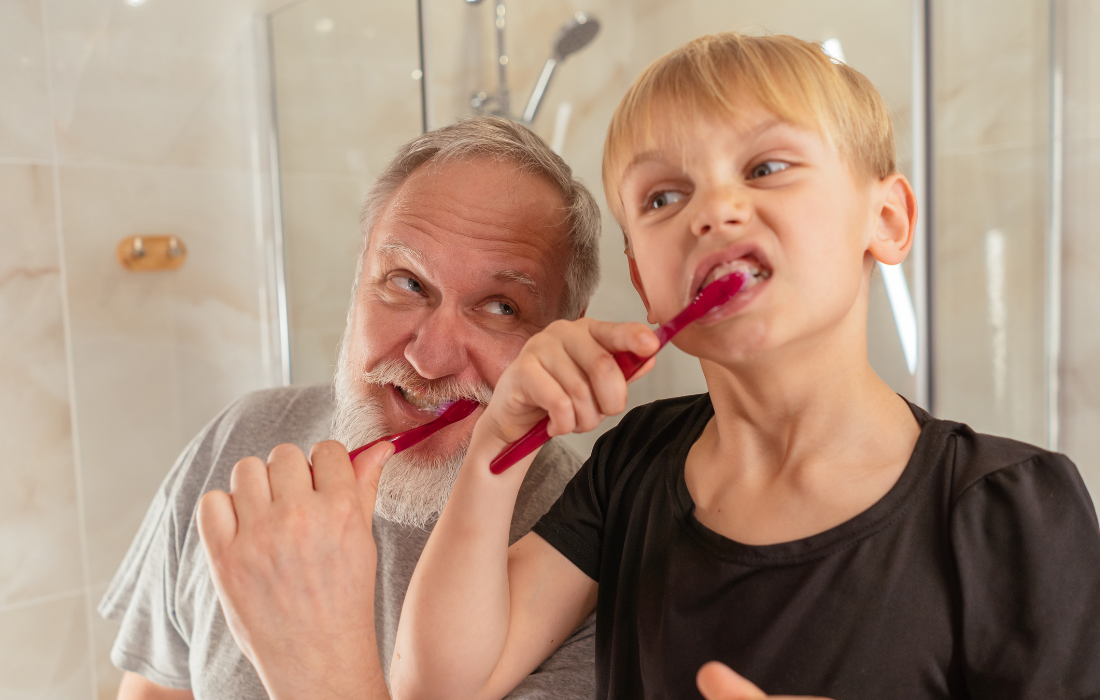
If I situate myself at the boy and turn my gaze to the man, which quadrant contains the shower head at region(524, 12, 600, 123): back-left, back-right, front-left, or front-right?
front-right

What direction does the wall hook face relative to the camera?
toward the camera

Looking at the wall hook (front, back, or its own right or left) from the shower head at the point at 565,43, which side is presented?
left

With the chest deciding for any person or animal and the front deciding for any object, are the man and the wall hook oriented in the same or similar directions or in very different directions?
same or similar directions

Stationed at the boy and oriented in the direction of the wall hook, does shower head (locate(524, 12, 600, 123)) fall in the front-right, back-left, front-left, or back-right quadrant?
front-right

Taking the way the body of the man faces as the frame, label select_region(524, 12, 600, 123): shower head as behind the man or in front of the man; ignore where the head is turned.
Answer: behind

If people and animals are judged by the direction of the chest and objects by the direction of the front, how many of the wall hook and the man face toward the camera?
2

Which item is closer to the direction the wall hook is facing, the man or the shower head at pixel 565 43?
the man

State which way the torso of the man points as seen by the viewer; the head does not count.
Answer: toward the camera

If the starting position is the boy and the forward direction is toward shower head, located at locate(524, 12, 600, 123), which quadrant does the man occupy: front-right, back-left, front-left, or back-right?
front-left

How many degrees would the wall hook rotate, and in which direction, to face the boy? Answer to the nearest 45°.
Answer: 0° — it already faces them

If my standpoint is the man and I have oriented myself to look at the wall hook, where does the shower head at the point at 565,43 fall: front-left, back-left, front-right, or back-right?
front-right
